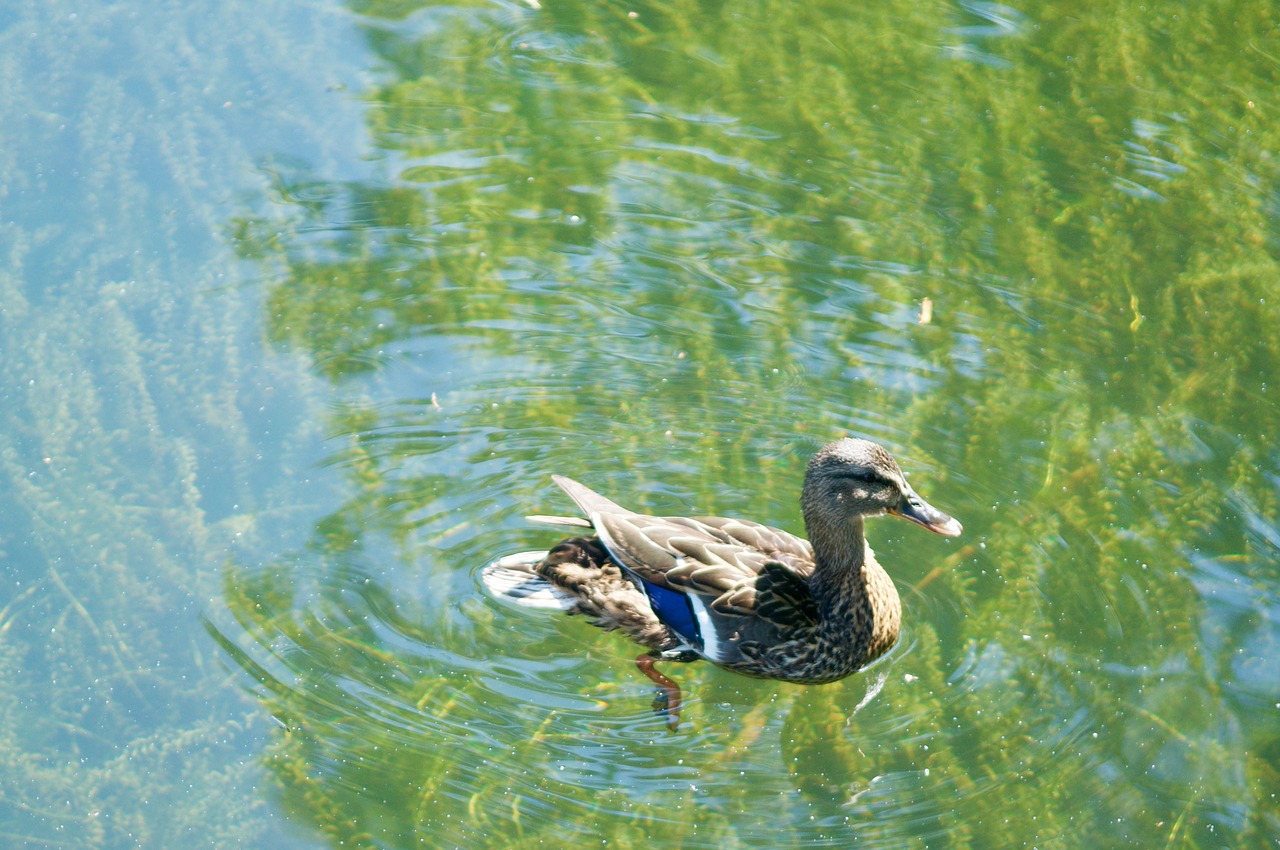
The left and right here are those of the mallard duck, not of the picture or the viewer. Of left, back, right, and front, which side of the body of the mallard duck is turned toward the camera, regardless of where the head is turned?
right
